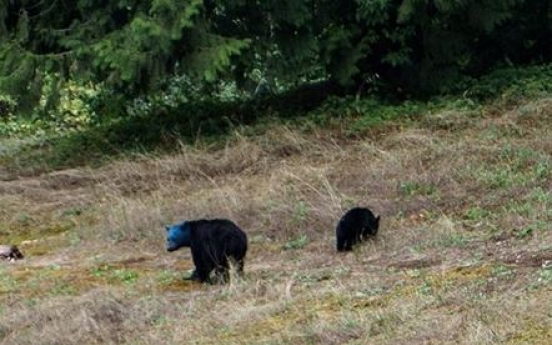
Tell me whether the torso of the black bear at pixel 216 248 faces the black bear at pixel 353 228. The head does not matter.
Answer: no

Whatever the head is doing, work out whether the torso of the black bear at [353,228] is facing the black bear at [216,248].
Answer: no

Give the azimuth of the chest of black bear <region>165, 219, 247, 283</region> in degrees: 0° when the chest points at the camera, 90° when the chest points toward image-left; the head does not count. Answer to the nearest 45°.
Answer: approximately 90°

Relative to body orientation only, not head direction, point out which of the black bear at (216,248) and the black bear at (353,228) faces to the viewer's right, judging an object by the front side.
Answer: the black bear at (353,228)

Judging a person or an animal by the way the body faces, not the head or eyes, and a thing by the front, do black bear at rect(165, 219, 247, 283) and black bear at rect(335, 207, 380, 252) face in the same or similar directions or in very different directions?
very different directions

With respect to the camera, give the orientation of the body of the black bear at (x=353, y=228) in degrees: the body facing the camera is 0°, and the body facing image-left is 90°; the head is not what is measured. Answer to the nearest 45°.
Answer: approximately 270°

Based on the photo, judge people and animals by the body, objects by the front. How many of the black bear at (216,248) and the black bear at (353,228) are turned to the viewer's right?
1
